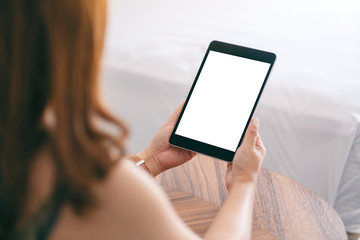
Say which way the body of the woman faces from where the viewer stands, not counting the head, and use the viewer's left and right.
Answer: facing away from the viewer and to the right of the viewer

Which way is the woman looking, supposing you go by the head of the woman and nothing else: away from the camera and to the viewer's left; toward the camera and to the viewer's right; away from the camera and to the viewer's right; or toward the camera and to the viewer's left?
away from the camera and to the viewer's right
